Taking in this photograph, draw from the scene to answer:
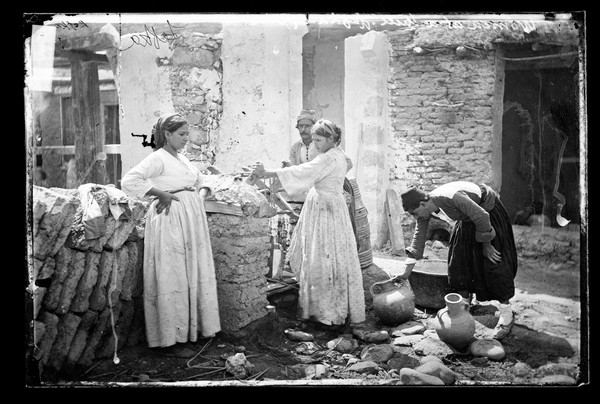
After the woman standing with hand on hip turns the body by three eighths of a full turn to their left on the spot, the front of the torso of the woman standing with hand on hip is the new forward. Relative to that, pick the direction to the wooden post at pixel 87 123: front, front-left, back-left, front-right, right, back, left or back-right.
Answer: front-left

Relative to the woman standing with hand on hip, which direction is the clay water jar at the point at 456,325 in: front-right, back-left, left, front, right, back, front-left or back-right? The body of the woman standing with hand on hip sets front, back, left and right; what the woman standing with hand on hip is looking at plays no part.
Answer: front-left

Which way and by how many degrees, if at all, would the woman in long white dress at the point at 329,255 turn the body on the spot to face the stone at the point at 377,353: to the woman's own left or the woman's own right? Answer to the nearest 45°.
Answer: approximately 135° to the woman's own left

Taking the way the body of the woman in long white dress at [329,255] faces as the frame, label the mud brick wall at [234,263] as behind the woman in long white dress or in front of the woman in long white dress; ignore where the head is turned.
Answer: in front

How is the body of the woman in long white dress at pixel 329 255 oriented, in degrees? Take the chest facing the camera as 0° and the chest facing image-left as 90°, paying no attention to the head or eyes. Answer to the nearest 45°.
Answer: approximately 90°

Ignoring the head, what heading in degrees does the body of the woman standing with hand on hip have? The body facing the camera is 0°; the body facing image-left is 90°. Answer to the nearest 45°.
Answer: approximately 315°

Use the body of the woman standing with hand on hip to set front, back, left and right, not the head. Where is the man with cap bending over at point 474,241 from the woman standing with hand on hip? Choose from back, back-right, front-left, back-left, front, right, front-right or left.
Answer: front-left

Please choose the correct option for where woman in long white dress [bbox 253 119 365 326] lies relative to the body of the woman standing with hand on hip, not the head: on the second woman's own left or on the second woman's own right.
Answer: on the second woman's own left

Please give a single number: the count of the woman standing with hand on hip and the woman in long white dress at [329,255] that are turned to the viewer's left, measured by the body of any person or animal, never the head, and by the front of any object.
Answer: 1

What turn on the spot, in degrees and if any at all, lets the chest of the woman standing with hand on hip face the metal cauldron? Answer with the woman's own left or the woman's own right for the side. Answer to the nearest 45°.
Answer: approximately 45° to the woman's own left
